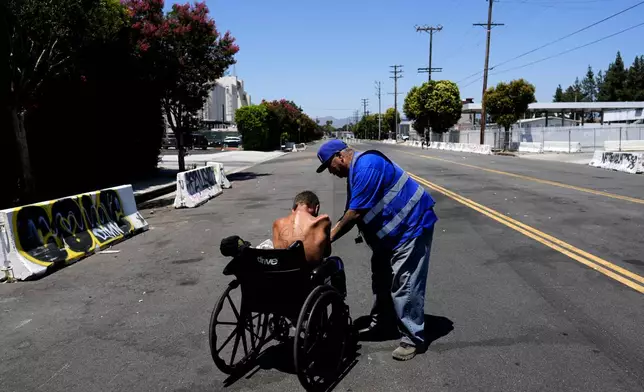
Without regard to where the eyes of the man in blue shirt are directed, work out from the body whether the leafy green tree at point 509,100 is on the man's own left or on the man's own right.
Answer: on the man's own right

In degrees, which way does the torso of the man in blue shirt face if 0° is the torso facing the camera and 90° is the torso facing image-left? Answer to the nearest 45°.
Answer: approximately 90°

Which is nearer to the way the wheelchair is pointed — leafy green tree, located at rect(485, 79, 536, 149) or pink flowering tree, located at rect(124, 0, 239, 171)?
the leafy green tree

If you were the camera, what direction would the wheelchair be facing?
facing away from the viewer and to the right of the viewer

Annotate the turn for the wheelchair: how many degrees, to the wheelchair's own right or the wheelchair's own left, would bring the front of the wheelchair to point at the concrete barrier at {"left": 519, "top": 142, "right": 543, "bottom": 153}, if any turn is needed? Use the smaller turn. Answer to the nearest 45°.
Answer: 0° — it already faces it

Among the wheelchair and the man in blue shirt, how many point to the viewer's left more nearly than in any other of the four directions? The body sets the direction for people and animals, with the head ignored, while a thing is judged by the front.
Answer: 1

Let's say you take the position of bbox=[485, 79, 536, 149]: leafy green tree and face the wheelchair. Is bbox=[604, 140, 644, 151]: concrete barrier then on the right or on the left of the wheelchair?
left

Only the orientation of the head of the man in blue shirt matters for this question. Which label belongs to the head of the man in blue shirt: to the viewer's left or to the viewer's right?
to the viewer's left

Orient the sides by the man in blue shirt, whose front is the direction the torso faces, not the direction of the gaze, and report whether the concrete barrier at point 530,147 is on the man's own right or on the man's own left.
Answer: on the man's own right

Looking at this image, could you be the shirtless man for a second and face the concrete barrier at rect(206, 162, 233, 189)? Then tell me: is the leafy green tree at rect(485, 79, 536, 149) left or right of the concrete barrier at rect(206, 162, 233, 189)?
right

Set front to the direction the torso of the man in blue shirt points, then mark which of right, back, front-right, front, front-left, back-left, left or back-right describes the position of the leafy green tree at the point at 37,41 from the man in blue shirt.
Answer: front-right

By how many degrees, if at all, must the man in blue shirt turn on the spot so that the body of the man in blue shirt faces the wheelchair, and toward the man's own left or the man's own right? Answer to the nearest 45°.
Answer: approximately 45° to the man's own left
